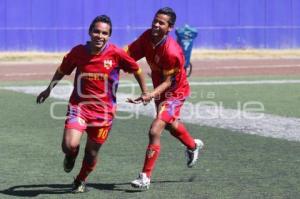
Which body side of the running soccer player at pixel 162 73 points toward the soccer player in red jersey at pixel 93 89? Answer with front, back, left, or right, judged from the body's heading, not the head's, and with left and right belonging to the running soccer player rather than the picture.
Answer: front

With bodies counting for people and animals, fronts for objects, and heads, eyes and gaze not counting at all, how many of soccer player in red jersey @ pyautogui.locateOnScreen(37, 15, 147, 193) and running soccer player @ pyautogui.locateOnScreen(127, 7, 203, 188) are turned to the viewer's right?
0

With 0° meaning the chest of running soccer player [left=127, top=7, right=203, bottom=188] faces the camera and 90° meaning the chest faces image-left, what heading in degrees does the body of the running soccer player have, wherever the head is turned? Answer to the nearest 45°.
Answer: approximately 45°

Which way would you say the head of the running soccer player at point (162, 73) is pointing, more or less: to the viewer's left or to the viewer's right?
to the viewer's left

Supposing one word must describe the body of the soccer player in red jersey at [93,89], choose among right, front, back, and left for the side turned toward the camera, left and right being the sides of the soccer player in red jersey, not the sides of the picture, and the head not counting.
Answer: front

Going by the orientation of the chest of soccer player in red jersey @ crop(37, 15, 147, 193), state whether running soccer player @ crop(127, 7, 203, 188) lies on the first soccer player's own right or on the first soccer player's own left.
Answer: on the first soccer player's own left
